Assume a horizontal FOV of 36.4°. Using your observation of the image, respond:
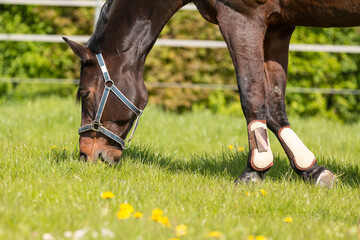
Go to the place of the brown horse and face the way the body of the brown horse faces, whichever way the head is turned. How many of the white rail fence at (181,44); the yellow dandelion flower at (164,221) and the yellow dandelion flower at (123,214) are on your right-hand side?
1

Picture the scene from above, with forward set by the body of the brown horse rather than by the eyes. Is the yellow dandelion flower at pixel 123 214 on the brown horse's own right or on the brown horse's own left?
on the brown horse's own left

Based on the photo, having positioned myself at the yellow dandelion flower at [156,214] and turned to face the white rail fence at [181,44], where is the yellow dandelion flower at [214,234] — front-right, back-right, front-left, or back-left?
back-right

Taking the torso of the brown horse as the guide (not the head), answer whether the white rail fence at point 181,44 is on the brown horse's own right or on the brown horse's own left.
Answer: on the brown horse's own right

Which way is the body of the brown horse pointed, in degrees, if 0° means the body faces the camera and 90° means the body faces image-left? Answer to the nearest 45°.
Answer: approximately 90°

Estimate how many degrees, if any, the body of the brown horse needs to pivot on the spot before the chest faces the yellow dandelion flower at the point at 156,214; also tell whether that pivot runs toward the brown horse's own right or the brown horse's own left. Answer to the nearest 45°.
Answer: approximately 90° to the brown horse's own left

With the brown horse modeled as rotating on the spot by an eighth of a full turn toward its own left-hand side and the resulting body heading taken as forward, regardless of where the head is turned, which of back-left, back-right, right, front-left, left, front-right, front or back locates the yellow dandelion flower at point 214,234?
front-left

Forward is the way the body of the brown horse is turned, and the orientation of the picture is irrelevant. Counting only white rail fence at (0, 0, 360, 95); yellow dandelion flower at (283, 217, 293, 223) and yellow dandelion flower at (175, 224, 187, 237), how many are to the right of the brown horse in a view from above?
1

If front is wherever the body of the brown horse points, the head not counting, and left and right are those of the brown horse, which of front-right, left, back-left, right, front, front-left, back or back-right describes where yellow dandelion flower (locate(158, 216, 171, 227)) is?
left

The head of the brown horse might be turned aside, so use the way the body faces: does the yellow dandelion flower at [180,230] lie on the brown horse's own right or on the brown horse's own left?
on the brown horse's own left

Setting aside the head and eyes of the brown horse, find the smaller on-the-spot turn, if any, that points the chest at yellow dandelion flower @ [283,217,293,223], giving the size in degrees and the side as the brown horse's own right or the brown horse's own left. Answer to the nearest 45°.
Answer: approximately 90° to the brown horse's own left
